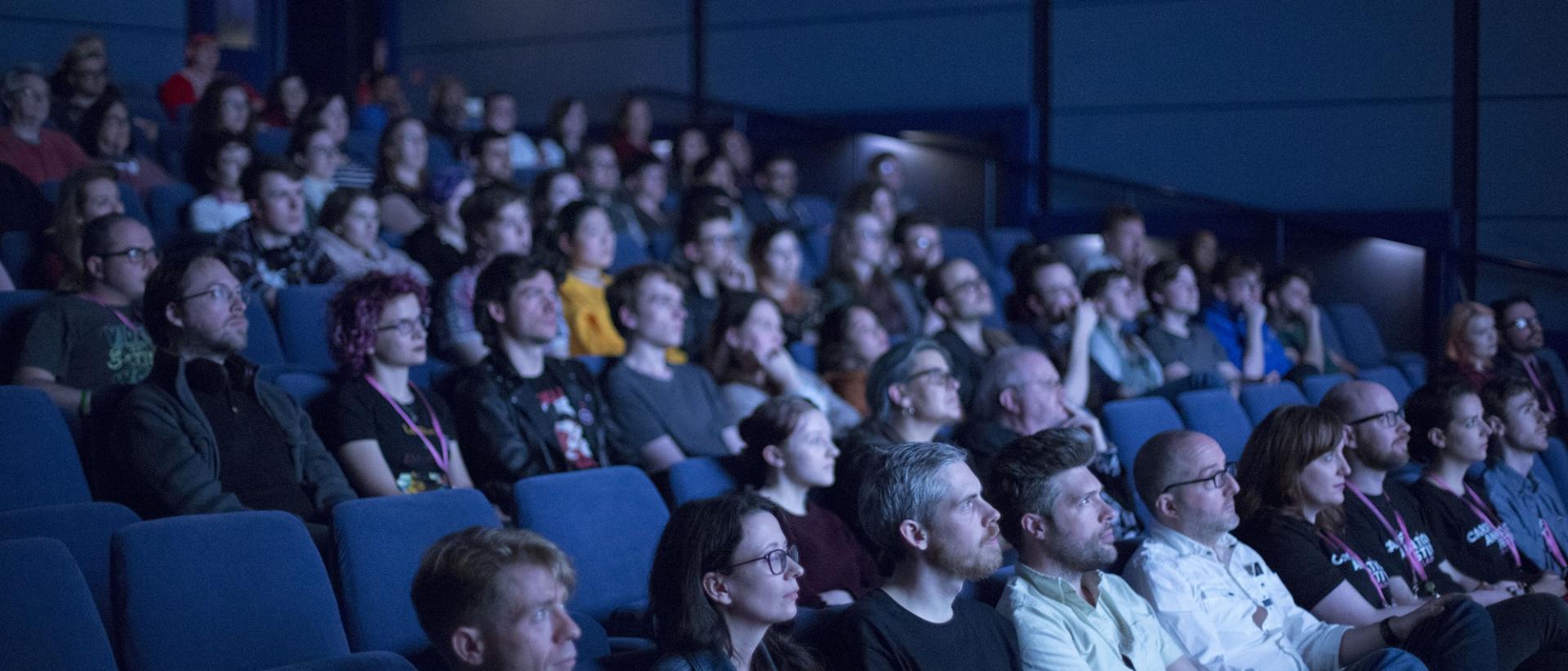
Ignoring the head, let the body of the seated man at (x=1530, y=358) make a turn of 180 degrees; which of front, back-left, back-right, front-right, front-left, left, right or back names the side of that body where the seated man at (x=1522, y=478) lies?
back-left

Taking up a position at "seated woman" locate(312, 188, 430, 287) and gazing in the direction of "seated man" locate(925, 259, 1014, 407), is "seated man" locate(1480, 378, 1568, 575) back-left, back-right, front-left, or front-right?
front-right

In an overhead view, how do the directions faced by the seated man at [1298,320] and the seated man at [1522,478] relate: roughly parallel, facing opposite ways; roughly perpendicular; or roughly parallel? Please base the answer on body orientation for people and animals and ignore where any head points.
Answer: roughly parallel

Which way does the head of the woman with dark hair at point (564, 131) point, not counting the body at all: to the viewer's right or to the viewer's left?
to the viewer's right

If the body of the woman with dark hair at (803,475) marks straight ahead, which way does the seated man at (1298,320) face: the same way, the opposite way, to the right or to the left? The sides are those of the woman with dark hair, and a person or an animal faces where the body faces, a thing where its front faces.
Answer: the same way

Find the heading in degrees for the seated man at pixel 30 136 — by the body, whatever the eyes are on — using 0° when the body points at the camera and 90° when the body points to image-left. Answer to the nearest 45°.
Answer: approximately 315°

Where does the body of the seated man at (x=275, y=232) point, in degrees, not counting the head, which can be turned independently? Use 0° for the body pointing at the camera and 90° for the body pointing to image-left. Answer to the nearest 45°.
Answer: approximately 315°

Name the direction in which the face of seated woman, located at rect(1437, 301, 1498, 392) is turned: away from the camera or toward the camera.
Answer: toward the camera

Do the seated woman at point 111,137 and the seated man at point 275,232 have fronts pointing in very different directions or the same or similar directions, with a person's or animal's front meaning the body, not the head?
same or similar directions

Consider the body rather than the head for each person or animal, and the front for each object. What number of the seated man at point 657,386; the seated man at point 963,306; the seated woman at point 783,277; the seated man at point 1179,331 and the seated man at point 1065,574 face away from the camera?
0

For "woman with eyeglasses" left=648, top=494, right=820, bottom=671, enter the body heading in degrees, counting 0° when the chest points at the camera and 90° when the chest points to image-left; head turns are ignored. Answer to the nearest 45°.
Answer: approximately 315°

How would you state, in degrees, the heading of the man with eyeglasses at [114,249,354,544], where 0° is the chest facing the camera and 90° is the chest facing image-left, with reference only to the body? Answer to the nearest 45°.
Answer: approximately 315°

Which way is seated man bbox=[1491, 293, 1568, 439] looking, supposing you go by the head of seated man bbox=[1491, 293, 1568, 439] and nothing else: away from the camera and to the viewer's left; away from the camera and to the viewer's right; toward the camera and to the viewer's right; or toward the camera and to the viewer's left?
toward the camera and to the viewer's right

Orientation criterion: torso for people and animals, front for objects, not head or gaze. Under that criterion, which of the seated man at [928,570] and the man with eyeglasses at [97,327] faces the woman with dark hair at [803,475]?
the man with eyeglasses

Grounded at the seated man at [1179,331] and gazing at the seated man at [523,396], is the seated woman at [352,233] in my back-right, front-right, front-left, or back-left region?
front-right

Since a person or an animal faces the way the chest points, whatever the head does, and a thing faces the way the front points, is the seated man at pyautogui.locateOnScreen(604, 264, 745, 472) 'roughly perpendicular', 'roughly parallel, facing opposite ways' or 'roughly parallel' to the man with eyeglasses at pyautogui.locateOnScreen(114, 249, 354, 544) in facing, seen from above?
roughly parallel

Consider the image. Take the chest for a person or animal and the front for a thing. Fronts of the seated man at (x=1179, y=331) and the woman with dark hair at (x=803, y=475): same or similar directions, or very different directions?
same or similar directions
